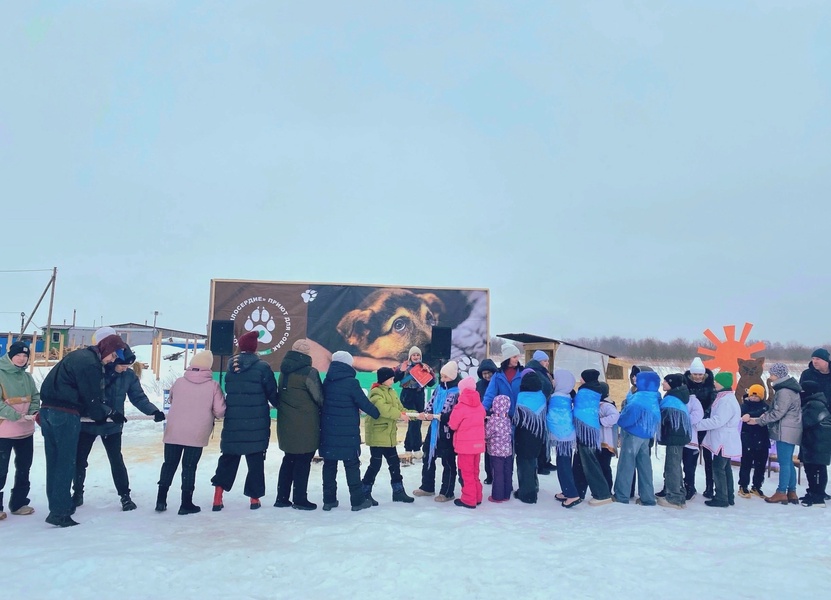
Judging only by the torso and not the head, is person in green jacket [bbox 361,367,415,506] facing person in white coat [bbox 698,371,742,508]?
yes

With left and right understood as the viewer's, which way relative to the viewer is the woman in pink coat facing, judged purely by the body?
facing away from the viewer and to the right of the viewer

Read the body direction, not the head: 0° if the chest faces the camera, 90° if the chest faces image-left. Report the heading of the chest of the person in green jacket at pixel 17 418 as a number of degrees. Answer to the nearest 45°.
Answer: approximately 315°

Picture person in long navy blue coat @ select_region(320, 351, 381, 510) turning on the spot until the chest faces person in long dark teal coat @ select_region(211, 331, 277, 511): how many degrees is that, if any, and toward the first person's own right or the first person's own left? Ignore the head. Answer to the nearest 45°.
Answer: approximately 135° to the first person's own left

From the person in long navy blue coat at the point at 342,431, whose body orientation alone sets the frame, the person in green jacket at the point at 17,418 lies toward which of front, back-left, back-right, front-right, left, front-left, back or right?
back-left

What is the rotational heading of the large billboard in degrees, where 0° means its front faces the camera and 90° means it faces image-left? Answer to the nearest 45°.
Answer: approximately 0°

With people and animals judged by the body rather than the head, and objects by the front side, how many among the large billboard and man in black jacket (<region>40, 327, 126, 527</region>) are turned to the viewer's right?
1

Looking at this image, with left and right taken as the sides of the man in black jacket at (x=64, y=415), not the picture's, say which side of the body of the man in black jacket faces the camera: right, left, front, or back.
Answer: right

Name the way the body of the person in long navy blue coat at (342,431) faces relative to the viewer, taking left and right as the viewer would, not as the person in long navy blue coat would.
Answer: facing away from the viewer and to the right of the viewer

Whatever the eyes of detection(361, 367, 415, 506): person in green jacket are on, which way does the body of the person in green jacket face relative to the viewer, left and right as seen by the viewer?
facing to the right of the viewer

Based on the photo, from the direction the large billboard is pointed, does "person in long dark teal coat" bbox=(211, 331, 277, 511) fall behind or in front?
in front
